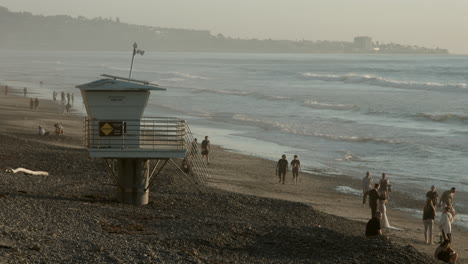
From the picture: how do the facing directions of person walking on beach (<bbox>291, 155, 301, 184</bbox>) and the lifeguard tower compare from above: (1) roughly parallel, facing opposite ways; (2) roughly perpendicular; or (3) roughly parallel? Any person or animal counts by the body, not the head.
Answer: roughly perpendicular

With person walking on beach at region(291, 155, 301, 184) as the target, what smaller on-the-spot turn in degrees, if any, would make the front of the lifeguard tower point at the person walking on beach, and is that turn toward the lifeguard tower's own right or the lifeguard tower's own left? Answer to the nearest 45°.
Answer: approximately 45° to the lifeguard tower's own left

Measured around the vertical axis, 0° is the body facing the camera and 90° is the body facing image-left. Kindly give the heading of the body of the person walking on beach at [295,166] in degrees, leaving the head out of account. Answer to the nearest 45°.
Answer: approximately 0°

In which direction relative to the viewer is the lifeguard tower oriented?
to the viewer's right

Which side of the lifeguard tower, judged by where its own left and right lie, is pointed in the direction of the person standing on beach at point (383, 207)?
front

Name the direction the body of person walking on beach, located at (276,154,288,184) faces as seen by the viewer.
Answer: toward the camera
